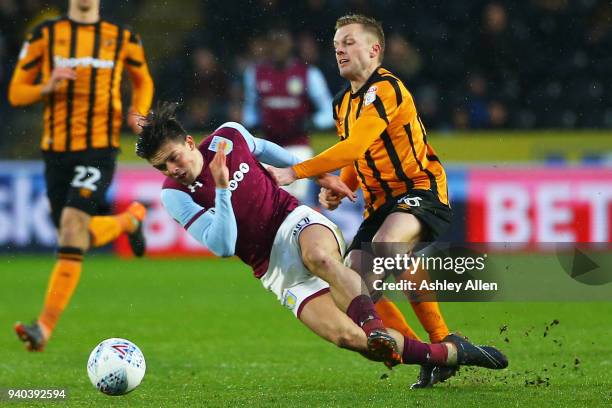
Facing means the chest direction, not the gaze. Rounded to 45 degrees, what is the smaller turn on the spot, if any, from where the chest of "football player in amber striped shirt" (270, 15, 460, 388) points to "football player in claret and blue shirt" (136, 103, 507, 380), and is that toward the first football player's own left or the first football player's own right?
0° — they already face them

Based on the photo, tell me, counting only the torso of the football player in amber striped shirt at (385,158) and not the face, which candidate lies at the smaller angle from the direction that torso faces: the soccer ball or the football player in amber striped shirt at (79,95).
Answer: the soccer ball

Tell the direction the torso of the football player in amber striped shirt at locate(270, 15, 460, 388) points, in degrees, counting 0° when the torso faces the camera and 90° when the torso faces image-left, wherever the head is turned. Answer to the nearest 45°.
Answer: approximately 45°

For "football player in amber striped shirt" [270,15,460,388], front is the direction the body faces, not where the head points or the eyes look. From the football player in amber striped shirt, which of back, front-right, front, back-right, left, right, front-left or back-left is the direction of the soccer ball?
front

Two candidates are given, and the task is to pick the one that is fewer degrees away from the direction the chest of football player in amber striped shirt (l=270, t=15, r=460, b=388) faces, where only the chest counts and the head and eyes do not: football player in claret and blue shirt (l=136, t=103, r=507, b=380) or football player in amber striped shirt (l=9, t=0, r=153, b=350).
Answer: the football player in claret and blue shirt

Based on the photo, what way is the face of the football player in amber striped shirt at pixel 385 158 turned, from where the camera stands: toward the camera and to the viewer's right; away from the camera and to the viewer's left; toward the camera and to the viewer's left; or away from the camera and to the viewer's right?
toward the camera and to the viewer's left

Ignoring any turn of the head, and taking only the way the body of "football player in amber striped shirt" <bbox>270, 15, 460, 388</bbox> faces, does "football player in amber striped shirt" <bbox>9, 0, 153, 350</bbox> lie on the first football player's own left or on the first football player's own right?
on the first football player's own right
